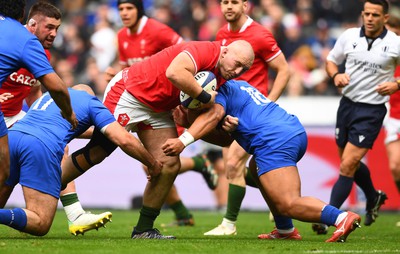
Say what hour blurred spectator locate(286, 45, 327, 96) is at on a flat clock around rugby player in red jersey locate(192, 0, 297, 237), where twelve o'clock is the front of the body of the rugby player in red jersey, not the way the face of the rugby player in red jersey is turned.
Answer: The blurred spectator is roughly at 5 o'clock from the rugby player in red jersey.

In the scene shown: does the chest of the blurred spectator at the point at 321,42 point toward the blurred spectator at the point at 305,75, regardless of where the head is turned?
yes

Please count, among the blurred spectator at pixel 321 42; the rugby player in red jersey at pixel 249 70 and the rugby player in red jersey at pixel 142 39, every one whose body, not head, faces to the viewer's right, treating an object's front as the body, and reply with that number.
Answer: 0

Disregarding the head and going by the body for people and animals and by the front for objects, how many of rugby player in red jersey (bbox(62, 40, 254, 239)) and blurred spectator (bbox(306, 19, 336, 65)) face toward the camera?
1

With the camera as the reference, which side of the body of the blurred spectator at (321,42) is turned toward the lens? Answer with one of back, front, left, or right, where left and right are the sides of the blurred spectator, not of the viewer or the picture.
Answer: front

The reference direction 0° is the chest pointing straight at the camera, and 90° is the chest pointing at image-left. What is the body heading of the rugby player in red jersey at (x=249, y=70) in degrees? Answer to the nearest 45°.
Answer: approximately 45°

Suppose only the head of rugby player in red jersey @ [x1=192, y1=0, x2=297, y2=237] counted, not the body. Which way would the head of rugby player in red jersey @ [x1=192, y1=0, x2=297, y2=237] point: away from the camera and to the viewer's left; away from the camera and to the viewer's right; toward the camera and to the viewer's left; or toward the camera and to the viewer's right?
toward the camera and to the viewer's left

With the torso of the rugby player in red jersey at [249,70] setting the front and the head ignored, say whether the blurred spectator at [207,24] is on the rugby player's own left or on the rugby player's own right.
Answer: on the rugby player's own right

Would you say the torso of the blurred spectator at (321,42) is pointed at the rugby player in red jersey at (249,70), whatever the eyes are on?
yes

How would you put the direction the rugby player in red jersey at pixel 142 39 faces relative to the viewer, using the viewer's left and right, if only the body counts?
facing the viewer and to the left of the viewer

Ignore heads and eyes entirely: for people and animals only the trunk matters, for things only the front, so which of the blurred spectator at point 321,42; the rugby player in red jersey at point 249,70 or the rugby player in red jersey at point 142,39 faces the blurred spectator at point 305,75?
the blurred spectator at point 321,42

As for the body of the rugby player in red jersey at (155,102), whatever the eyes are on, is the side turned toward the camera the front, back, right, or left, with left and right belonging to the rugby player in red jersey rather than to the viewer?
right

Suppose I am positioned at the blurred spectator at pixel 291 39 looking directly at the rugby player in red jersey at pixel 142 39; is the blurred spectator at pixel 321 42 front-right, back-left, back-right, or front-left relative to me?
back-left

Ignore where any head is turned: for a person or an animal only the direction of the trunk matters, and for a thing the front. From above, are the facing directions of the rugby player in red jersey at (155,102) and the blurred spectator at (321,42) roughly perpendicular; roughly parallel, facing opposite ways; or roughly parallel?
roughly perpendicular

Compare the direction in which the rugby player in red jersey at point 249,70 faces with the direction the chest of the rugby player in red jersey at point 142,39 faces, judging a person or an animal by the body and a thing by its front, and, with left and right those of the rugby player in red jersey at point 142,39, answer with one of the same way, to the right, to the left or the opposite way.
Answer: the same way

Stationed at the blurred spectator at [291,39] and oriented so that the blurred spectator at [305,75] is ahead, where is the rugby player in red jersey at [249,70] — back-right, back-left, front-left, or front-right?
front-right
